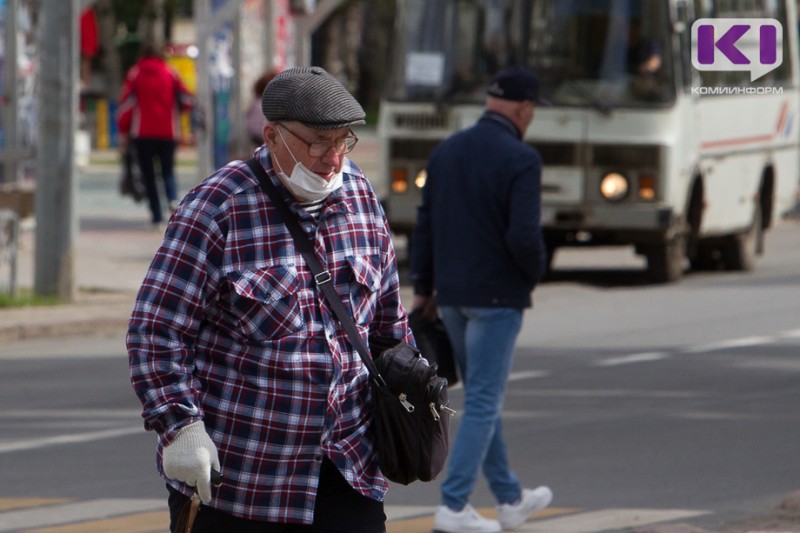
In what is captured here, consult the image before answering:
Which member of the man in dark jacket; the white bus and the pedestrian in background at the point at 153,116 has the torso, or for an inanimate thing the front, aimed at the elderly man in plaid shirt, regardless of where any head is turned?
the white bus

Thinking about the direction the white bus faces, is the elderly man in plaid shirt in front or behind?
in front

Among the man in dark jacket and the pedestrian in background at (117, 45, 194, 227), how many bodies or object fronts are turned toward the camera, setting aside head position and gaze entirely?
0

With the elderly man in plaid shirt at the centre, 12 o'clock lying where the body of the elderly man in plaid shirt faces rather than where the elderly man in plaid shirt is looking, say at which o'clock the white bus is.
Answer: The white bus is roughly at 8 o'clock from the elderly man in plaid shirt.

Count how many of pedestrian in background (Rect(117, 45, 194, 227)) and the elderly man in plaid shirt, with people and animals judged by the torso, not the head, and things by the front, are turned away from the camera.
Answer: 1

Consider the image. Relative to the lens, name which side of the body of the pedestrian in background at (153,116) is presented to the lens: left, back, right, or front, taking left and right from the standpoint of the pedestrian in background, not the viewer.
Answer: back

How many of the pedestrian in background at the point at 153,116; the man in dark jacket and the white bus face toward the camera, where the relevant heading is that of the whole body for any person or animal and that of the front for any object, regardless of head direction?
1

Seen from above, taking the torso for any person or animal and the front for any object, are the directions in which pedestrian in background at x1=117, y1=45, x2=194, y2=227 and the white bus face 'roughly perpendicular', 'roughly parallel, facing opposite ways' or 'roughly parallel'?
roughly parallel, facing opposite ways

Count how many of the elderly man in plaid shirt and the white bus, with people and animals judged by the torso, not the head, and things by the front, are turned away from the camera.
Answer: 0

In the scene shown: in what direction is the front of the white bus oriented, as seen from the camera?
facing the viewer

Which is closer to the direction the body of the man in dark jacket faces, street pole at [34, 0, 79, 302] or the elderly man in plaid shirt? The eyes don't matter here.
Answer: the street pole

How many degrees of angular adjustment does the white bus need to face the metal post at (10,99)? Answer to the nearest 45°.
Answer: approximately 90° to its right

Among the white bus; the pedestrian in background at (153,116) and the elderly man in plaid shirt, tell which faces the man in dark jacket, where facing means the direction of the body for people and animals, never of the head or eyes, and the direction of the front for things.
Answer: the white bus

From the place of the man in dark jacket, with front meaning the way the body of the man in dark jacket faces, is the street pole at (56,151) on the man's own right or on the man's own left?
on the man's own left

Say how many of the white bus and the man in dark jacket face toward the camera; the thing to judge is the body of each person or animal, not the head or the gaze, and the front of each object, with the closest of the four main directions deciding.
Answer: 1
